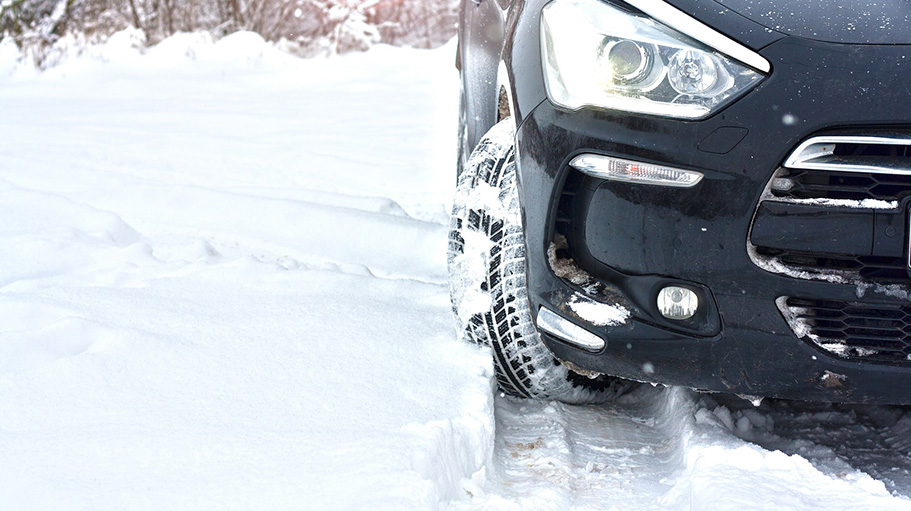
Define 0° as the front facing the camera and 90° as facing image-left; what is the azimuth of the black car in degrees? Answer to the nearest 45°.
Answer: approximately 0°
